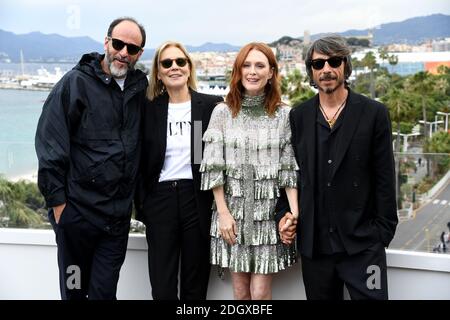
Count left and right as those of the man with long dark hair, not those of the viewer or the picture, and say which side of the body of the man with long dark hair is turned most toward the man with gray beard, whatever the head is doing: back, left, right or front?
right

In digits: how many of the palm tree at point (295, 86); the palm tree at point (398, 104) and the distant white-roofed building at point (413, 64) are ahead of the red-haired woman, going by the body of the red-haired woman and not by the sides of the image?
0

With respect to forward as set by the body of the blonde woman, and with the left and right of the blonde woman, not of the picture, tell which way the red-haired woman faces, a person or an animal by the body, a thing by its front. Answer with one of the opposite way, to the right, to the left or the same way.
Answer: the same way

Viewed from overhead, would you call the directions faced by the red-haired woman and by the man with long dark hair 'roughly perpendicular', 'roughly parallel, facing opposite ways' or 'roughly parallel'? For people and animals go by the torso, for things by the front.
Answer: roughly parallel

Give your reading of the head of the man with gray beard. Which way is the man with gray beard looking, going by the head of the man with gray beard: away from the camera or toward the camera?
toward the camera

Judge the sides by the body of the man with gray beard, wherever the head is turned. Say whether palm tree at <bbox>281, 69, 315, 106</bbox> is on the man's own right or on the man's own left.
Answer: on the man's own left

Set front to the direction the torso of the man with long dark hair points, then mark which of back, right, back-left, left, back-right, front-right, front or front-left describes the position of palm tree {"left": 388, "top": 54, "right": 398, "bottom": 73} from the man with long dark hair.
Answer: back

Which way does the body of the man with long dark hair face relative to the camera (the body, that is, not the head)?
toward the camera

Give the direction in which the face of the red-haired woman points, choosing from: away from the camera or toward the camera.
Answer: toward the camera

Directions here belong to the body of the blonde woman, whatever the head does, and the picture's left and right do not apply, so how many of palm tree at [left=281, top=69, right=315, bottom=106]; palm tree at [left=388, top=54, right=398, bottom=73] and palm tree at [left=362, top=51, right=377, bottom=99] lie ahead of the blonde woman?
0

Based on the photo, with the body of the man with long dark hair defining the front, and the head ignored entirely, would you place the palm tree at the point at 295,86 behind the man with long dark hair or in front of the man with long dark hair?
behind

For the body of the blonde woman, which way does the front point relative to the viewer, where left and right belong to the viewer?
facing the viewer

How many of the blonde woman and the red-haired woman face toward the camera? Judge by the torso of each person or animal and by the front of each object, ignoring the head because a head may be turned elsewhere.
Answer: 2

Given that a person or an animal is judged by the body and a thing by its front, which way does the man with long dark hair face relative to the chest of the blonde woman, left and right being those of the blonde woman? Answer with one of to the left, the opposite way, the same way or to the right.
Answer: the same way

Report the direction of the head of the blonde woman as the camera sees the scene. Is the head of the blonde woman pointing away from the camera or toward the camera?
toward the camera
